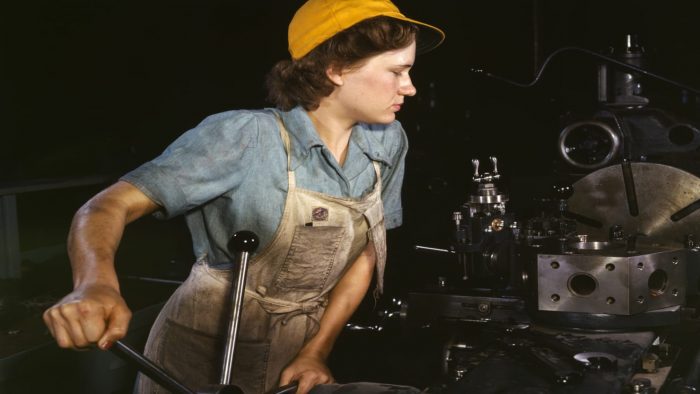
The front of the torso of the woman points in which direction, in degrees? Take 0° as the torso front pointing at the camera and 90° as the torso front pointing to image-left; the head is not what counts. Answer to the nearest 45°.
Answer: approximately 315°

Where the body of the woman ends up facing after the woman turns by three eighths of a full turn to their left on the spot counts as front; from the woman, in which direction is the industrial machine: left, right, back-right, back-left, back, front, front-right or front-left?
right
